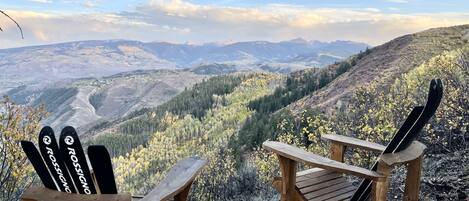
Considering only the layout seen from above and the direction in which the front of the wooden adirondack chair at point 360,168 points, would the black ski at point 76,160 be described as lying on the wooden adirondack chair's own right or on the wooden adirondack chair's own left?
on the wooden adirondack chair's own left

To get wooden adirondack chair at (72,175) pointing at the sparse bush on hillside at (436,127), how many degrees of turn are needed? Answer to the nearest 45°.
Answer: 0° — it already faces it

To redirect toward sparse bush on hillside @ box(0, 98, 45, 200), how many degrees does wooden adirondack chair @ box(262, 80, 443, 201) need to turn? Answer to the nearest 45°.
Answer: approximately 45° to its left

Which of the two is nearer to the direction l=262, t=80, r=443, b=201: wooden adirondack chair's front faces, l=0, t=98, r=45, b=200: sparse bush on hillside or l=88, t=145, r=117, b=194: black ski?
the sparse bush on hillside

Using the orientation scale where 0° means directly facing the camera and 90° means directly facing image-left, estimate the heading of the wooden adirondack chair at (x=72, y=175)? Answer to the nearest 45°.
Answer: approximately 225°

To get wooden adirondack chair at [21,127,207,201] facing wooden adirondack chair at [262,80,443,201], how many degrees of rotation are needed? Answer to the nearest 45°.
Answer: approximately 45° to its right

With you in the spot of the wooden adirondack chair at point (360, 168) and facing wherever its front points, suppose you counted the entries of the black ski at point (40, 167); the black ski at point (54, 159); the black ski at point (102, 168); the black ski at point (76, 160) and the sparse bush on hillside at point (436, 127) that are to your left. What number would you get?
4

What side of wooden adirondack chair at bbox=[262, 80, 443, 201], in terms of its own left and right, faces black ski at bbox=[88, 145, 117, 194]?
left

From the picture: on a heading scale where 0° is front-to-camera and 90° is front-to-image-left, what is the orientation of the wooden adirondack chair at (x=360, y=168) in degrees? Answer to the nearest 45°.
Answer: approximately 135°

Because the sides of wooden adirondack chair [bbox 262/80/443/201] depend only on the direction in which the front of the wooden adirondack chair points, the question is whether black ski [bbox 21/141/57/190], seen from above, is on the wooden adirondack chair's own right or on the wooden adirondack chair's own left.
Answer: on the wooden adirondack chair's own left

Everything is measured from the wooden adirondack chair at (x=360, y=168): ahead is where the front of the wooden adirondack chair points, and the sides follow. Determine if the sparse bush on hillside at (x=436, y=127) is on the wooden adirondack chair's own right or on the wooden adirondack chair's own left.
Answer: on the wooden adirondack chair's own right
